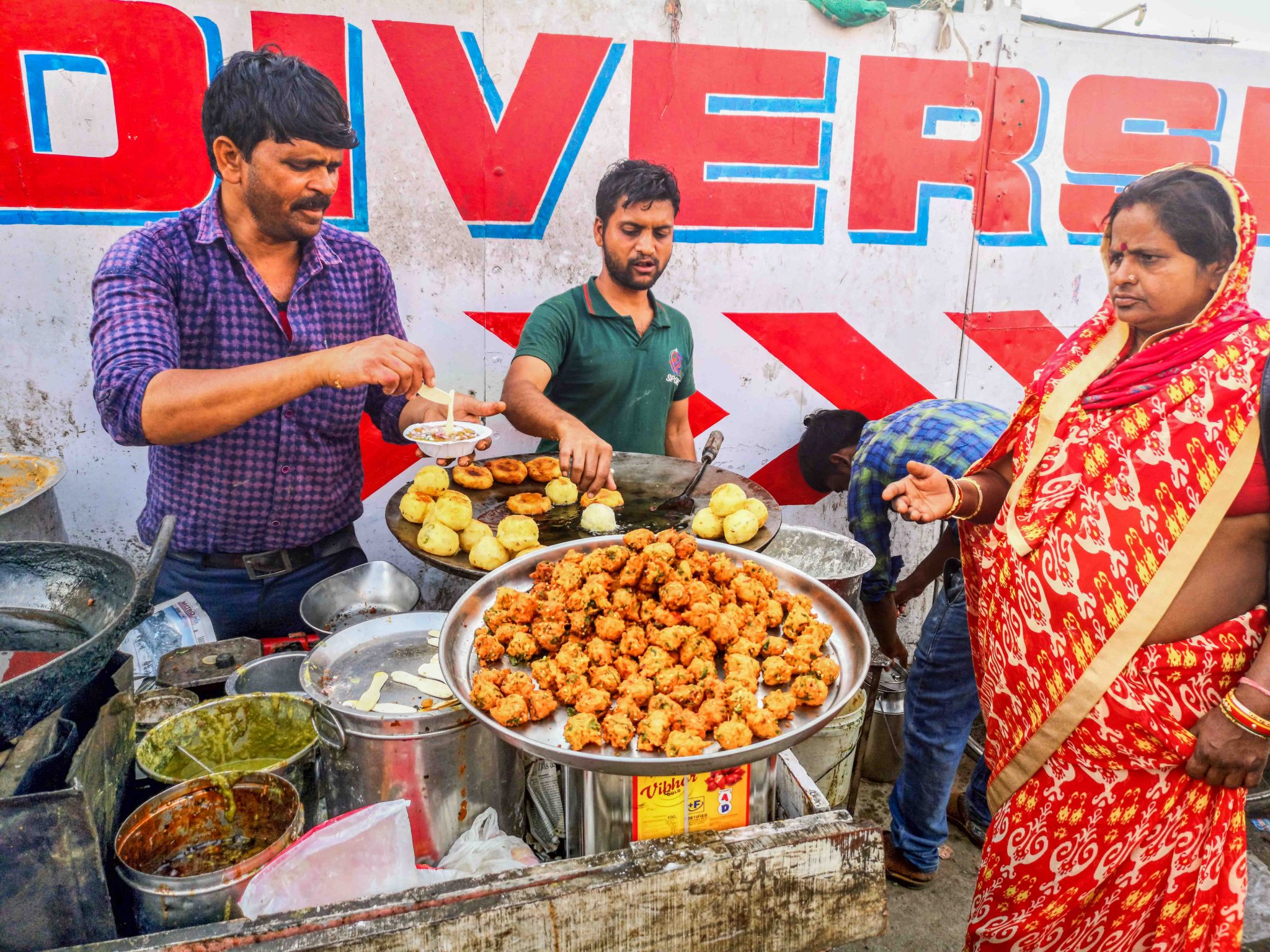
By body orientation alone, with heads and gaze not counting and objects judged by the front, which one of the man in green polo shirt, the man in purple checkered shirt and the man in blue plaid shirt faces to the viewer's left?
the man in blue plaid shirt

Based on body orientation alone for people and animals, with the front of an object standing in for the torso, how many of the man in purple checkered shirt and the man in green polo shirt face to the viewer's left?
0

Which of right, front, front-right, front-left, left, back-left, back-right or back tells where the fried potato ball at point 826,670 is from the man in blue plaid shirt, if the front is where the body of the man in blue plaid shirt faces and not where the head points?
left

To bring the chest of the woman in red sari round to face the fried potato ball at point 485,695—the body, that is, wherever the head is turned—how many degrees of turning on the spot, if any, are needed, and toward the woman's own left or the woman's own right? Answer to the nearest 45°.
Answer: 0° — they already face it

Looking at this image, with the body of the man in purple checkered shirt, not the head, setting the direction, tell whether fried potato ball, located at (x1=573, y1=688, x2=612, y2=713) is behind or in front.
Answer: in front

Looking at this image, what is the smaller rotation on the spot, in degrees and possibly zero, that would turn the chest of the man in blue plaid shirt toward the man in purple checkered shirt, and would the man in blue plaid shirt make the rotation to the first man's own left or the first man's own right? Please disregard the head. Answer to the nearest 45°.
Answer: approximately 45° to the first man's own left

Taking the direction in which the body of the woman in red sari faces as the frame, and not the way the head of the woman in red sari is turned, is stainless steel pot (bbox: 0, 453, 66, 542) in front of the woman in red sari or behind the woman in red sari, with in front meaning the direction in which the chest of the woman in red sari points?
in front

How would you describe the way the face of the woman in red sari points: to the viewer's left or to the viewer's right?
to the viewer's left

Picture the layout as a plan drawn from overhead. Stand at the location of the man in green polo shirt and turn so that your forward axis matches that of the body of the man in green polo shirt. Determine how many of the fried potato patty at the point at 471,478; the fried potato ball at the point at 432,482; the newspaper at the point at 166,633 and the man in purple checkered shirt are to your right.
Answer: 4
